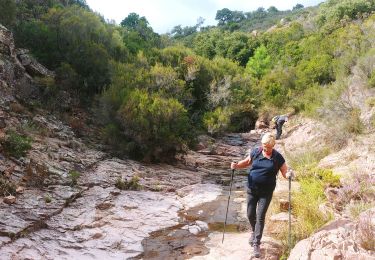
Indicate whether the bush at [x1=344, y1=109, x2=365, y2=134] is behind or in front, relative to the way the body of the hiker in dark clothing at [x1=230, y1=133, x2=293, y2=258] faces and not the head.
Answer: behind

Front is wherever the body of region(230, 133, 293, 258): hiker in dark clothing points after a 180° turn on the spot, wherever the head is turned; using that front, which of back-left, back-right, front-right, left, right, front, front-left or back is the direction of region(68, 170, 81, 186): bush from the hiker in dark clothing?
front-left

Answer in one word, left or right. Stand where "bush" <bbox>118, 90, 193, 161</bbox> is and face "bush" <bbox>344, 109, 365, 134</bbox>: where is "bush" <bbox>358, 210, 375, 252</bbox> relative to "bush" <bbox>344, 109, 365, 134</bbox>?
right

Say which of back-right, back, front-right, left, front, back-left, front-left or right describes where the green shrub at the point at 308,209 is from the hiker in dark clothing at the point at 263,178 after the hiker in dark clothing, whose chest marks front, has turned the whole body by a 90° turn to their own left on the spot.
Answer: front-left

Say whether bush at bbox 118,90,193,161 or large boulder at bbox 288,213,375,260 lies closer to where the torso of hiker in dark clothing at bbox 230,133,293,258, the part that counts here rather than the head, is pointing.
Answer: the large boulder

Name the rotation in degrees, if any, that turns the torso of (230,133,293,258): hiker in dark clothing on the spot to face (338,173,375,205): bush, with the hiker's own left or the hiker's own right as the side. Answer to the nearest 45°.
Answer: approximately 135° to the hiker's own left

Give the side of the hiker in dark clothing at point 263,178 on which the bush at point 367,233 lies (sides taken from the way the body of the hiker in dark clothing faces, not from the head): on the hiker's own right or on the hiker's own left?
on the hiker's own left

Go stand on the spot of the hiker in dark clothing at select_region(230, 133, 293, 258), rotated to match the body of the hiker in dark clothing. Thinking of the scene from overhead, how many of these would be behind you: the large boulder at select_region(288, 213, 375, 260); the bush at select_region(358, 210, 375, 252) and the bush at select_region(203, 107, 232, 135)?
1

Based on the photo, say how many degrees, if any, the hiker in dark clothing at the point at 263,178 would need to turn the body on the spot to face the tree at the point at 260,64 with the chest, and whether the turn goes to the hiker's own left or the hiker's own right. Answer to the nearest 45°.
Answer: approximately 180°

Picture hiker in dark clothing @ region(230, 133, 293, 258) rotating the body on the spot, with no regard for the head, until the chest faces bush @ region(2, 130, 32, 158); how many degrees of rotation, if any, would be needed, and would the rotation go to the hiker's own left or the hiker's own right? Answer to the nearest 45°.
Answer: approximately 135° to the hiker's own right

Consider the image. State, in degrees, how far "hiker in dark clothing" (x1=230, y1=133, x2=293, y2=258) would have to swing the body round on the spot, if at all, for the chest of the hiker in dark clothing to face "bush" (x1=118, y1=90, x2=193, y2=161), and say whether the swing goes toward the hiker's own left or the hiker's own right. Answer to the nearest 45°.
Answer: approximately 135° to the hiker's own right

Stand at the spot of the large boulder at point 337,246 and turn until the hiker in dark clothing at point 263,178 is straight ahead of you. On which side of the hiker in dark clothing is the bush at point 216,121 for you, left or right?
right

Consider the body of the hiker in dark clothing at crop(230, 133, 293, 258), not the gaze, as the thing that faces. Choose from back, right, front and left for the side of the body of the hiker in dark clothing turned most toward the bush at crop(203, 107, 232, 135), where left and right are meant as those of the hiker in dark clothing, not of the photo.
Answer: back

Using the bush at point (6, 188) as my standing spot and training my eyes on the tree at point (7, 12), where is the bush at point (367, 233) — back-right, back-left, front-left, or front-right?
back-right

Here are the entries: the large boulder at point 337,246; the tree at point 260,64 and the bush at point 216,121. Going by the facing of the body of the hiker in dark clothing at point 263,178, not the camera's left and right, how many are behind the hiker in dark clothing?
2

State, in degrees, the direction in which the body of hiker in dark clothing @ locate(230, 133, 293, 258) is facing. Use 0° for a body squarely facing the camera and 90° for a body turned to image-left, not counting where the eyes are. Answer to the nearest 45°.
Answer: approximately 0°
